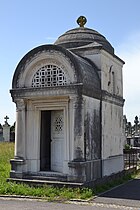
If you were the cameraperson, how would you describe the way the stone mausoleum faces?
facing the viewer and to the left of the viewer
